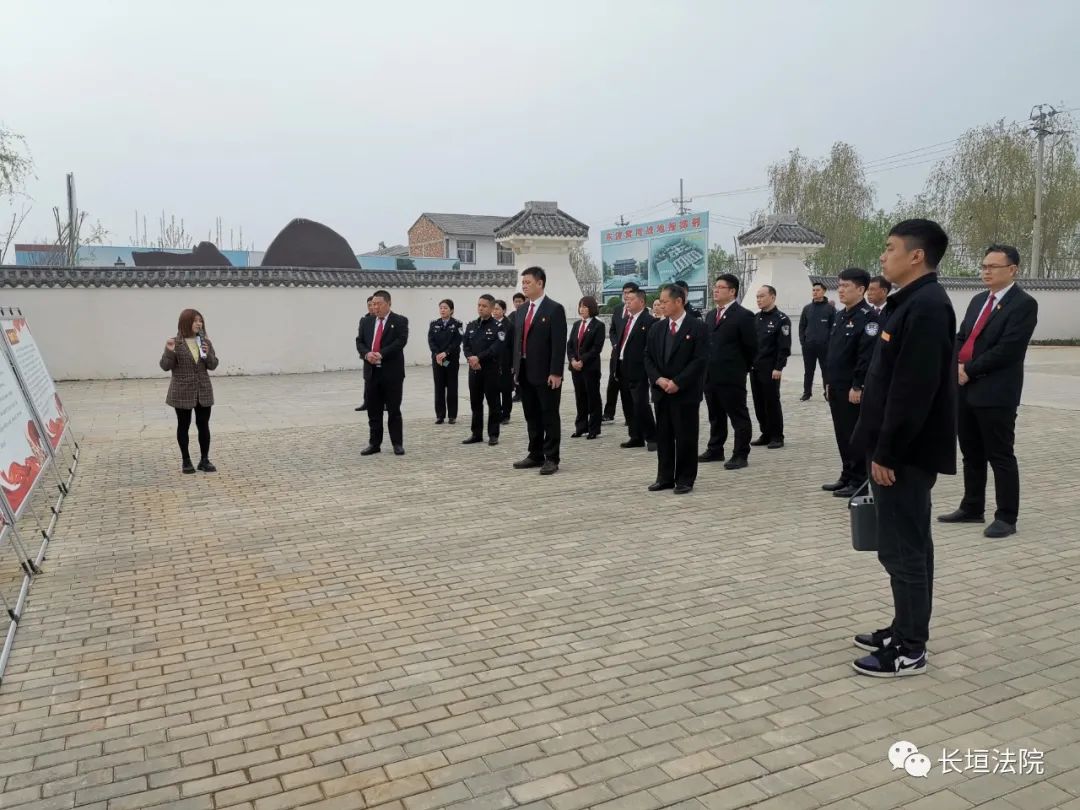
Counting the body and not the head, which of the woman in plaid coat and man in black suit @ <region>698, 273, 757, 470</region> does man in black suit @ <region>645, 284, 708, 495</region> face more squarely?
the woman in plaid coat

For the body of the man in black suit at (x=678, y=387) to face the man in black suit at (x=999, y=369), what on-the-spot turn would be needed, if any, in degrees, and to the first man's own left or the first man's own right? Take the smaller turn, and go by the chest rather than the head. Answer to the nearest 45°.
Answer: approximately 90° to the first man's own left

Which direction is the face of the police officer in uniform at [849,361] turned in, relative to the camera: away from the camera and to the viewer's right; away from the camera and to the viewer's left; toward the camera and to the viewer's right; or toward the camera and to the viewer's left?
toward the camera and to the viewer's left

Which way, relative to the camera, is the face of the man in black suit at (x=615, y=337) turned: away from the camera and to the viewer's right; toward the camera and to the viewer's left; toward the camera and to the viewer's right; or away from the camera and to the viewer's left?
toward the camera and to the viewer's left

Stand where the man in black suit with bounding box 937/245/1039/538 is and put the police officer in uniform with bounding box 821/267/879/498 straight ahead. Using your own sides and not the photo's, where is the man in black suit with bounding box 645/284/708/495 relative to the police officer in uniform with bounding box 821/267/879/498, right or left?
left

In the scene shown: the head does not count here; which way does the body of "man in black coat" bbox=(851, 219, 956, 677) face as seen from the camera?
to the viewer's left

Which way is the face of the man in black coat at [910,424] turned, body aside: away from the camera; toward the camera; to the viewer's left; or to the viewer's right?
to the viewer's left

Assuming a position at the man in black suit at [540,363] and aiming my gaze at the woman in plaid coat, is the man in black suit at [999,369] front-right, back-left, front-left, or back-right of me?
back-left

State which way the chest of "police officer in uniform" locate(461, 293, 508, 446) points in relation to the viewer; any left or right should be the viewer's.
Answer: facing the viewer and to the left of the viewer

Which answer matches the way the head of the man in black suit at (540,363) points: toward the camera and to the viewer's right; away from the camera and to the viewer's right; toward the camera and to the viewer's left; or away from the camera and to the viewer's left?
toward the camera and to the viewer's left

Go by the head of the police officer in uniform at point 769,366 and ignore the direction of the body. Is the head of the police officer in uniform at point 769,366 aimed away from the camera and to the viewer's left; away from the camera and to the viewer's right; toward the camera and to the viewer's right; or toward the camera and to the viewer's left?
toward the camera and to the viewer's left

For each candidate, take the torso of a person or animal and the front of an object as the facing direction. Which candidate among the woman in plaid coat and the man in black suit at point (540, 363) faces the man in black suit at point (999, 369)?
the woman in plaid coat

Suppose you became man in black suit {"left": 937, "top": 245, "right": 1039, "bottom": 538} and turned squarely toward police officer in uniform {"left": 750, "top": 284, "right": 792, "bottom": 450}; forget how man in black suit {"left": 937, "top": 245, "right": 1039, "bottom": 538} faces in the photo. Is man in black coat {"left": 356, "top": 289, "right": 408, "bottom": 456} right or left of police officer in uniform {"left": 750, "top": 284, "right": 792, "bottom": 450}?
left

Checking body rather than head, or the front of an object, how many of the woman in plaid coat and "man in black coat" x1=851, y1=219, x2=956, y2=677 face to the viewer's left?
1

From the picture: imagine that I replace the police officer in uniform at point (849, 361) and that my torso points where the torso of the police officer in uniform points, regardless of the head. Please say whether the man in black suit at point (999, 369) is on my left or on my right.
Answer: on my left
